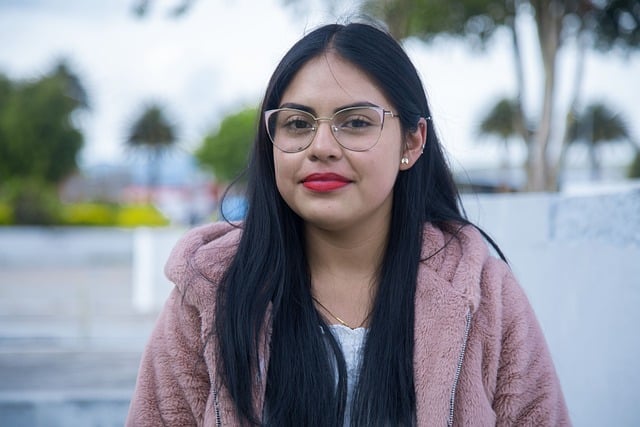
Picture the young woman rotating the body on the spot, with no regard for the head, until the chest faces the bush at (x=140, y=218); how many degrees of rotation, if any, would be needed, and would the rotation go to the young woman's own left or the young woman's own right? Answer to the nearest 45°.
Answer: approximately 180°

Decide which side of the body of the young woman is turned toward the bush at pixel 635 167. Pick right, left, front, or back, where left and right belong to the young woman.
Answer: back

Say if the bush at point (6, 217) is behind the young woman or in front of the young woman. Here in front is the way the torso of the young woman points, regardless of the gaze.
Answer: behind

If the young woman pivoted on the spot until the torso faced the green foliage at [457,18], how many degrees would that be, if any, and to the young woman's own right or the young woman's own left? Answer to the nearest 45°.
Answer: approximately 180°

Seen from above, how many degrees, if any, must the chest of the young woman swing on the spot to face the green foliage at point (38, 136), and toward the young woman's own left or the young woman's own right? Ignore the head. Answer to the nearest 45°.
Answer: approximately 135° to the young woman's own right

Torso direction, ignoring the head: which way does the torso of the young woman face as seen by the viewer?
toward the camera

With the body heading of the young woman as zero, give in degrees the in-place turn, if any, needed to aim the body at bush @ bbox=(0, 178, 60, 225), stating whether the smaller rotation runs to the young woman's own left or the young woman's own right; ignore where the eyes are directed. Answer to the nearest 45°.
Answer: approximately 135° to the young woman's own right
